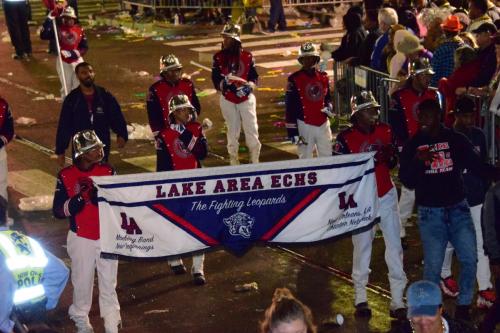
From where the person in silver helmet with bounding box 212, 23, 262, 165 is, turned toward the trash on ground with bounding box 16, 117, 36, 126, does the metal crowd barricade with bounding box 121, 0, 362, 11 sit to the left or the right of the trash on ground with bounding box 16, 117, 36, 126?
right

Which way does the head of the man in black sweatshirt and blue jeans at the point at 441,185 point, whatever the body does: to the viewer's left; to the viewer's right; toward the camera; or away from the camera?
toward the camera

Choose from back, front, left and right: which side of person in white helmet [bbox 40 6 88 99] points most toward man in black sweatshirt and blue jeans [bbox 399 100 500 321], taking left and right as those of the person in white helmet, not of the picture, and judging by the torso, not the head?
front

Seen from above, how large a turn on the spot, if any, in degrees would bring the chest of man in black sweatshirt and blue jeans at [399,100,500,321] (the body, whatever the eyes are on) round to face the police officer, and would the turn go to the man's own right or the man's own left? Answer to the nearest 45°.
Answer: approximately 45° to the man's own right

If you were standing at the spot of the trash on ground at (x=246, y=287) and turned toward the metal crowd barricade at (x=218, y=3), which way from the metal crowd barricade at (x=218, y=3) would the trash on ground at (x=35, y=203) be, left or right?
left

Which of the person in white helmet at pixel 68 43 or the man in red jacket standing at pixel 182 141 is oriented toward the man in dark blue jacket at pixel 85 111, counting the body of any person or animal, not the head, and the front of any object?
the person in white helmet

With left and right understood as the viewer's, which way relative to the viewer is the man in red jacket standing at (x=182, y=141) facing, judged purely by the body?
facing the viewer

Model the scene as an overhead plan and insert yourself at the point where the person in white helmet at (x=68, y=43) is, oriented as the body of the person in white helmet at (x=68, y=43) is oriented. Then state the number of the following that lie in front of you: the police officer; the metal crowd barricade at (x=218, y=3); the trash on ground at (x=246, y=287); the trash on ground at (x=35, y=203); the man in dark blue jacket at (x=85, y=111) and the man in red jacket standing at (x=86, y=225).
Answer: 5

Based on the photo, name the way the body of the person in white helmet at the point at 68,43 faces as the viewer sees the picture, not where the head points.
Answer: toward the camera

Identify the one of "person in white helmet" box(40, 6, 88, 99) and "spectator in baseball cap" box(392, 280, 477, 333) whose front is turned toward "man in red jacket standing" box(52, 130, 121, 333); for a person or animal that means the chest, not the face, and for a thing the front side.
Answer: the person in white helmet

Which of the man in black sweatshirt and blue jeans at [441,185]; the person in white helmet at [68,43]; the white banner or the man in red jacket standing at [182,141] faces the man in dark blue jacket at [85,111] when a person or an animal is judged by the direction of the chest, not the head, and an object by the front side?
the person in white helmet

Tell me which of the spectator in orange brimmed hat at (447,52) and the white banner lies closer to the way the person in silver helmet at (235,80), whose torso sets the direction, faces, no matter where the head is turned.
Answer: the white banner

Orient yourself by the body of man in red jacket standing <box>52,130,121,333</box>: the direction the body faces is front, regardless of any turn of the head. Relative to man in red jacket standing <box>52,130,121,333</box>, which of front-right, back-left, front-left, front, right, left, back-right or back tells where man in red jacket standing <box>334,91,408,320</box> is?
front-left

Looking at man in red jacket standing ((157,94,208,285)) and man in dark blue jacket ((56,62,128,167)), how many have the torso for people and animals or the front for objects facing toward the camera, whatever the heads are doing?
2

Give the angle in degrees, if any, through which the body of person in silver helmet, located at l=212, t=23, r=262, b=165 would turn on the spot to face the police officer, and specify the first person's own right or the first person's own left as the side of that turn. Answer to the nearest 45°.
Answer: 0° — they already face them
